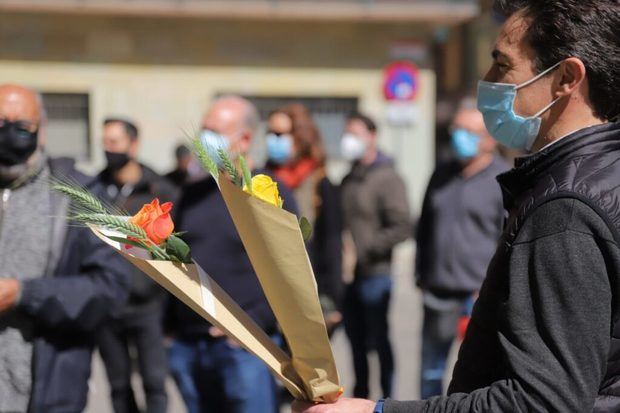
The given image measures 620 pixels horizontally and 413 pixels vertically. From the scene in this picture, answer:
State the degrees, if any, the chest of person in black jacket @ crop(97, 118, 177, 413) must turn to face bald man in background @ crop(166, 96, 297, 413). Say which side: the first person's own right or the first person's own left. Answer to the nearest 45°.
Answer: approximately 45° to the first person's own left

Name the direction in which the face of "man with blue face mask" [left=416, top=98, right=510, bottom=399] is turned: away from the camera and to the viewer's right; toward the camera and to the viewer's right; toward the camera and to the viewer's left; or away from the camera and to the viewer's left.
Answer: toward the camera and to the viewer's left

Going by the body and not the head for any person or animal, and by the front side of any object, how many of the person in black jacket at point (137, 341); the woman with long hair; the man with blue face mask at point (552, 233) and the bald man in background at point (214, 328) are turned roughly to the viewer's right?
0

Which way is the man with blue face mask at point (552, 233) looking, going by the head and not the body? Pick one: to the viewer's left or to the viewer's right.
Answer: to the viewer's left

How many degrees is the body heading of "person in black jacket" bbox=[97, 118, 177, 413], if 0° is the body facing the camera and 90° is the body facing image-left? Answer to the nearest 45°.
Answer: approximately 45°

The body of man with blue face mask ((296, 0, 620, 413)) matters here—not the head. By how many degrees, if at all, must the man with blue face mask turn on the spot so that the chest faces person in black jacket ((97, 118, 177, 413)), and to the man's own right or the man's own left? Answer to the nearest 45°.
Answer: approximately 45° to the man's own right

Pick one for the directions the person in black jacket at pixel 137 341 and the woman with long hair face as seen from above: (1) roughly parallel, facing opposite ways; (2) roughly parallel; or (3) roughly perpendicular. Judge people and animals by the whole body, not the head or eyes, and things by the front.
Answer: roughly parallel

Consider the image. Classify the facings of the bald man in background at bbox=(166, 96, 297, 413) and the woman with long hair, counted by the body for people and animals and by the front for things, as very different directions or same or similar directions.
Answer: same or similar directions

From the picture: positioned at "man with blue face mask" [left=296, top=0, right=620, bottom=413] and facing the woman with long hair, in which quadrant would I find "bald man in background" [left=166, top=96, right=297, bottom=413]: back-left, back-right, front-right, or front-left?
front-left

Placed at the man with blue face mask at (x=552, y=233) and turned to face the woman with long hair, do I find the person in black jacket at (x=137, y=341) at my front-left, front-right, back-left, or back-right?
front-left

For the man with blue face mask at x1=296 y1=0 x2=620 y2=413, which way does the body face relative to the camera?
to the viewer's left

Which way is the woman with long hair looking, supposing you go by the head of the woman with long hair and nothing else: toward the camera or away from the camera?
toward the camera

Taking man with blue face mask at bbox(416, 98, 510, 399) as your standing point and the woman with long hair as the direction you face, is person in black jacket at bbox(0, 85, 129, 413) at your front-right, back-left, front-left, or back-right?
front-left

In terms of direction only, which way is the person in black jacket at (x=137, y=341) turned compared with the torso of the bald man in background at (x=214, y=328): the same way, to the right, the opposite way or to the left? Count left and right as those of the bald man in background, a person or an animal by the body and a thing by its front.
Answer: the same way

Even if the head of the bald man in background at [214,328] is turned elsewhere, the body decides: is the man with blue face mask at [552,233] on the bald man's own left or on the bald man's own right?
on the bald man's own left

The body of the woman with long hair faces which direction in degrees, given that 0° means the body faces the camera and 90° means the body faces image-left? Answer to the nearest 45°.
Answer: approximately 45°
